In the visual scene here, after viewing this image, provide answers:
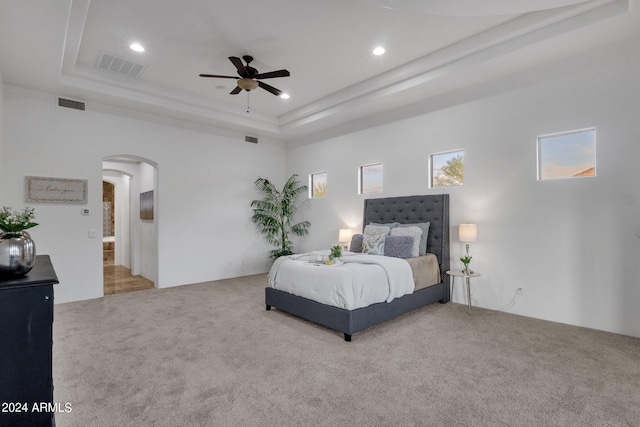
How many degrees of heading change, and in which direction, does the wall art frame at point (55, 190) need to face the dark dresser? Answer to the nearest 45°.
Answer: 0° — it already faces it

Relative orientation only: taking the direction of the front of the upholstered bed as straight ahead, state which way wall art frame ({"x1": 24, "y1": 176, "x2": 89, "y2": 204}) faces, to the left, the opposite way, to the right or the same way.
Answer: to the left

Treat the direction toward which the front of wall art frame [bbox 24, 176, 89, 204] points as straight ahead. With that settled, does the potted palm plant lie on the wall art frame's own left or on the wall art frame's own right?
on the wall art frame's own left

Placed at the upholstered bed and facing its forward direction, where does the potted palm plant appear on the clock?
The potted palm plant is roughly at 3 o'clock from the upholstered bed.

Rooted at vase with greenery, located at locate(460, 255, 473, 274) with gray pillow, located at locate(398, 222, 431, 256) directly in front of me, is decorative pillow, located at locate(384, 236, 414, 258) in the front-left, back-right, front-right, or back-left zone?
front-left

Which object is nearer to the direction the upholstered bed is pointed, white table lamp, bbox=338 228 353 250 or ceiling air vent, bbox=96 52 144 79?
the ceiling air vent

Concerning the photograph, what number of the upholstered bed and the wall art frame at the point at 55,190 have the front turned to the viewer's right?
0

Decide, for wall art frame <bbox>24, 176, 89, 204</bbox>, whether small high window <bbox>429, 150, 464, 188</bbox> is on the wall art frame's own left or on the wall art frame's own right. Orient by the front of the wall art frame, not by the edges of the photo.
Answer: on the wall art frame's own left

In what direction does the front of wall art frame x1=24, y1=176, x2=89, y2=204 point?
toward the camera

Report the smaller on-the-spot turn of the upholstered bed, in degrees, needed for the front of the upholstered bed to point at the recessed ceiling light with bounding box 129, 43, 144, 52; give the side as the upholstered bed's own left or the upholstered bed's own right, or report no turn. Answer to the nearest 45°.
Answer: approximately 45° to the upholstered bed's own right

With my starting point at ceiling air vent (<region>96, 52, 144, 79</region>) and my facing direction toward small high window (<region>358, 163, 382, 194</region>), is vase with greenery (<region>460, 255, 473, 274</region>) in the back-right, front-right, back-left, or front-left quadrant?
front-right

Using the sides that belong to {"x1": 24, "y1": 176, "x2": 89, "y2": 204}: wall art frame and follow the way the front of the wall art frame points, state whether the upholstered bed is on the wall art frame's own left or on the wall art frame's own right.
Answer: on the wall art frame's own left

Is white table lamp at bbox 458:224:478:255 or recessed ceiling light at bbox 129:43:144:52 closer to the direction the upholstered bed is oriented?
the recessed ceiling light

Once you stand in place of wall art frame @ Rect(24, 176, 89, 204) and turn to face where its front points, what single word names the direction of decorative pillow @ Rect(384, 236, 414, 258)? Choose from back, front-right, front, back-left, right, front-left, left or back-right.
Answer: front-left

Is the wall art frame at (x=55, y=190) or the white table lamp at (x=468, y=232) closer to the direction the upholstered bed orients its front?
the wall art frame
